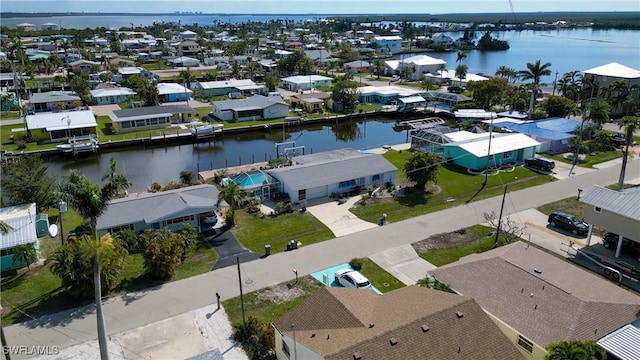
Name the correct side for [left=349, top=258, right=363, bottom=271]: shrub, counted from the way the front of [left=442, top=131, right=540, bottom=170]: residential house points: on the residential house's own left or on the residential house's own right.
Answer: on the residential house's own right

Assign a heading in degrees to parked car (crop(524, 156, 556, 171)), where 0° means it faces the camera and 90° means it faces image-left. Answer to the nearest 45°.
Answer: approximately 135°

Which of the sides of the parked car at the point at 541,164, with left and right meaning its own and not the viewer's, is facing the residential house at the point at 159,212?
left

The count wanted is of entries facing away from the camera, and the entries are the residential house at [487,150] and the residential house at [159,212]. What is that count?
0

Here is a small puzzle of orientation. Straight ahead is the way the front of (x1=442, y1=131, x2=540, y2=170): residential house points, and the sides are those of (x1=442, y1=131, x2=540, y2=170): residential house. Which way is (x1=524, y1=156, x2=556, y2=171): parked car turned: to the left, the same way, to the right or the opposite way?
the opposite way

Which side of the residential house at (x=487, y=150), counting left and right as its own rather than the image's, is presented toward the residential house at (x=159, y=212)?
right

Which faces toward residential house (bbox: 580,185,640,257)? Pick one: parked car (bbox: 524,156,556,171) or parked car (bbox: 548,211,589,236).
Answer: parked car (bbox: 548,211,589,236)

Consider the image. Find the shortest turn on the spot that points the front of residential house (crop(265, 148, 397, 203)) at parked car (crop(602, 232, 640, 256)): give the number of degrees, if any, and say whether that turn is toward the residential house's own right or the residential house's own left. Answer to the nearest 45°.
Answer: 0° — it already faces it

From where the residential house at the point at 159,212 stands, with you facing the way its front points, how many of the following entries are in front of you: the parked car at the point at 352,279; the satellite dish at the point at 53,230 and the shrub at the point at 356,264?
2

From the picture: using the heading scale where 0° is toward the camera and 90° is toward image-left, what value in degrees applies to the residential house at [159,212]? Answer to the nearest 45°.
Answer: approximately 315°
